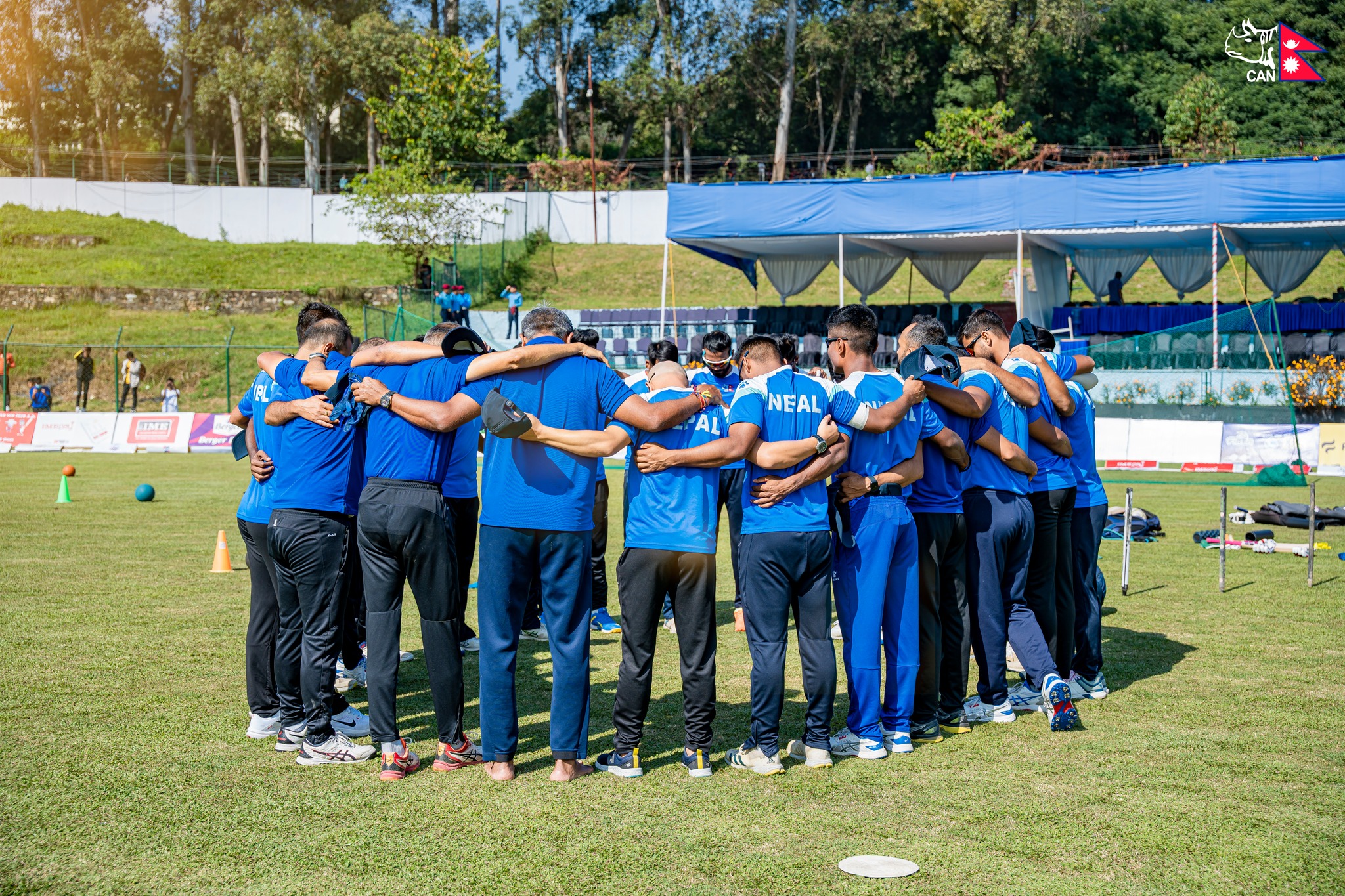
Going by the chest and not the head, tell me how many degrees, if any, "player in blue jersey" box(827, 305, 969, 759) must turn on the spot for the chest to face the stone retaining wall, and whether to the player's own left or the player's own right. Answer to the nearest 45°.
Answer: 0° — they already face it

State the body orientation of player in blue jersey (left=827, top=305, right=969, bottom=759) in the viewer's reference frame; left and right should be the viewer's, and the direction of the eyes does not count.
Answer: facing away from the viewer and to the left of the viewer

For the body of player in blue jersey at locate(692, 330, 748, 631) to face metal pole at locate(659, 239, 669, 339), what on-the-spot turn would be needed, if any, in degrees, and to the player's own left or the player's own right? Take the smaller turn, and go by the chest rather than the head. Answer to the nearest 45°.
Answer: approximately 180°

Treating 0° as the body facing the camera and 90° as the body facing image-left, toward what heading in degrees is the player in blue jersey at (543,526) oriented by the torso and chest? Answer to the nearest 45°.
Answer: approximately 180°

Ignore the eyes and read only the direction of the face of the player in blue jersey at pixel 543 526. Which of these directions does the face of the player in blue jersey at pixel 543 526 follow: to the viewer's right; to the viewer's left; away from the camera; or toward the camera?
away from the camera

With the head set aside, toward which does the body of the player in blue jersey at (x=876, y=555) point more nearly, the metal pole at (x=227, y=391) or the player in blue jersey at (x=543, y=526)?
the metal pole

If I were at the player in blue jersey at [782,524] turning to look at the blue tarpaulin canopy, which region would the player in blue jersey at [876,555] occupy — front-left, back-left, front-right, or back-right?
front-right

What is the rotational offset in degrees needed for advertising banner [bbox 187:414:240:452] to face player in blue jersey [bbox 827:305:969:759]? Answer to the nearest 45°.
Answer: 0° — it already faces them

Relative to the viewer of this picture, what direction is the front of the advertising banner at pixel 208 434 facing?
facing the viewer

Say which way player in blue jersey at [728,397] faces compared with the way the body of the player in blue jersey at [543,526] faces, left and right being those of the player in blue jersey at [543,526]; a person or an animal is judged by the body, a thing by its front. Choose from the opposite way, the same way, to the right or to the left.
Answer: the opposite way

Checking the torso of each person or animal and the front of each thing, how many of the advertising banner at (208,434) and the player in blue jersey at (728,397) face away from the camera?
0

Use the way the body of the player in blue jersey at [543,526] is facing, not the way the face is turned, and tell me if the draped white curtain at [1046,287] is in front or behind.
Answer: in front

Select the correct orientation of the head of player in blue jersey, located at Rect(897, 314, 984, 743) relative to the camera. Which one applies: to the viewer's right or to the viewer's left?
to the viewer's left

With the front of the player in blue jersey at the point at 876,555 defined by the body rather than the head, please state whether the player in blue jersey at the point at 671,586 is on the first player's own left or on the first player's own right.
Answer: on the first player's own left
